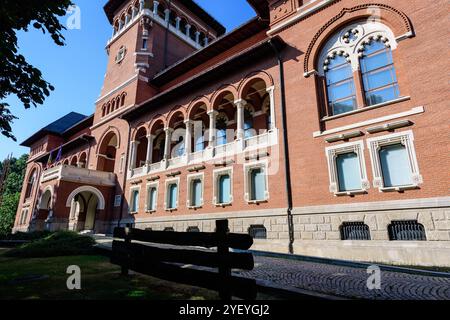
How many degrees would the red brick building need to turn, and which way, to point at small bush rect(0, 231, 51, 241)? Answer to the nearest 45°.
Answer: approximately 45° to its right

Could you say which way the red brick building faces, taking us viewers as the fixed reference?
facing the viewer and to the left of the viewer
